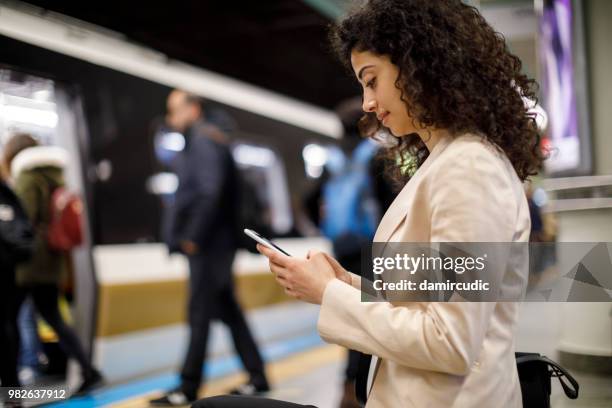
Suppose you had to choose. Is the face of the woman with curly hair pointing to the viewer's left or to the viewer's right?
to the viewer's left

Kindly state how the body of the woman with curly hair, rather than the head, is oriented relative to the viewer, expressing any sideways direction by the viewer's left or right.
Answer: facing to the left of the viewer

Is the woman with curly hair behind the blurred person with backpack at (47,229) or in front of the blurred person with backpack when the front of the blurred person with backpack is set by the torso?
behind

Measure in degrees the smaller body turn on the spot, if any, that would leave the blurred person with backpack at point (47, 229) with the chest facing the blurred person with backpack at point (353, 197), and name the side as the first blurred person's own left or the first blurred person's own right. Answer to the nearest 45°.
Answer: approximately 180°

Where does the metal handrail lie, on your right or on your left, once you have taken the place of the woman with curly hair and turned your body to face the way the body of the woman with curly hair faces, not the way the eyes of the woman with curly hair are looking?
on your right

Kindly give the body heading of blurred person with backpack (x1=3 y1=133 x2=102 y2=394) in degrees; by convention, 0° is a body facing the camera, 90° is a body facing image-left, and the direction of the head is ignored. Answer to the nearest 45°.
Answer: approximately 135°
